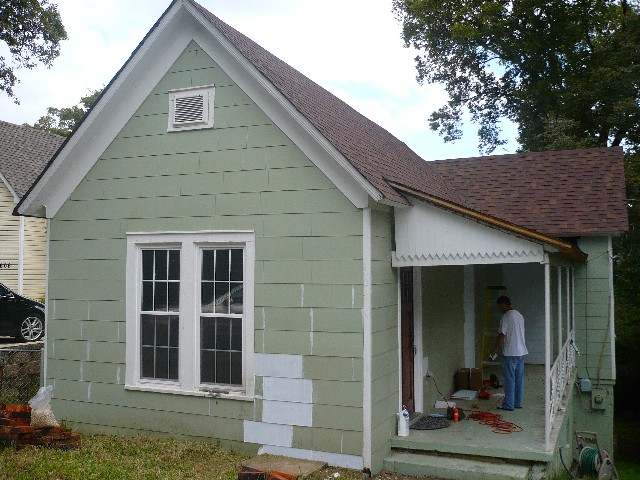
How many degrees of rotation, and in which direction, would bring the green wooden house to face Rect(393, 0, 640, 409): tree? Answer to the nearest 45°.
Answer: approximately 135° to its left

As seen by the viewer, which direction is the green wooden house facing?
toward the camera

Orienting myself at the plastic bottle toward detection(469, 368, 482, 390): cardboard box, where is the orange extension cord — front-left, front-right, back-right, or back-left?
front-right

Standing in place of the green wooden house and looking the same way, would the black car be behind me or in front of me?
behind

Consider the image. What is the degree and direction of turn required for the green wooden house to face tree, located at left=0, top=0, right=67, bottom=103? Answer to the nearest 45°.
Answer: approximately 135° to its right

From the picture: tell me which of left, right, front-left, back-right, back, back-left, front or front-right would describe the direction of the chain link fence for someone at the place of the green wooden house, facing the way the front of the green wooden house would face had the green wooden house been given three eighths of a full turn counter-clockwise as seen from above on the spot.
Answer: back

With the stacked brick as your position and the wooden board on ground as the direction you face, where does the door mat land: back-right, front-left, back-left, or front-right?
front-left
